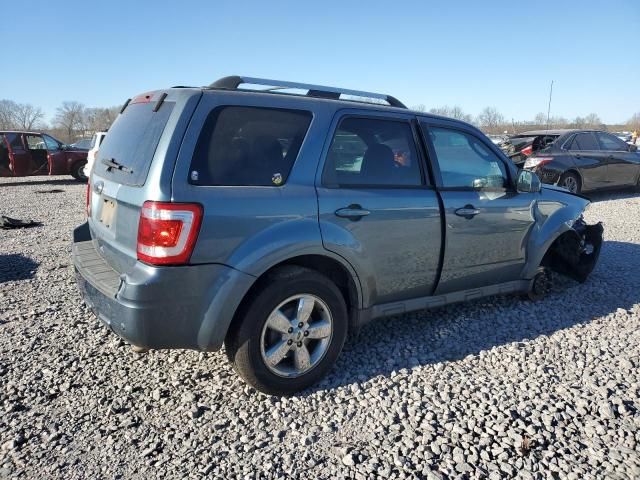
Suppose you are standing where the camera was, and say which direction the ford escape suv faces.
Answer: facing away from the viewer and to the right of the viewer

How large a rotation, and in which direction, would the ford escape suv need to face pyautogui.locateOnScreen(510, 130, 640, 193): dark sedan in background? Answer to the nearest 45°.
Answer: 0° — it already faces it
